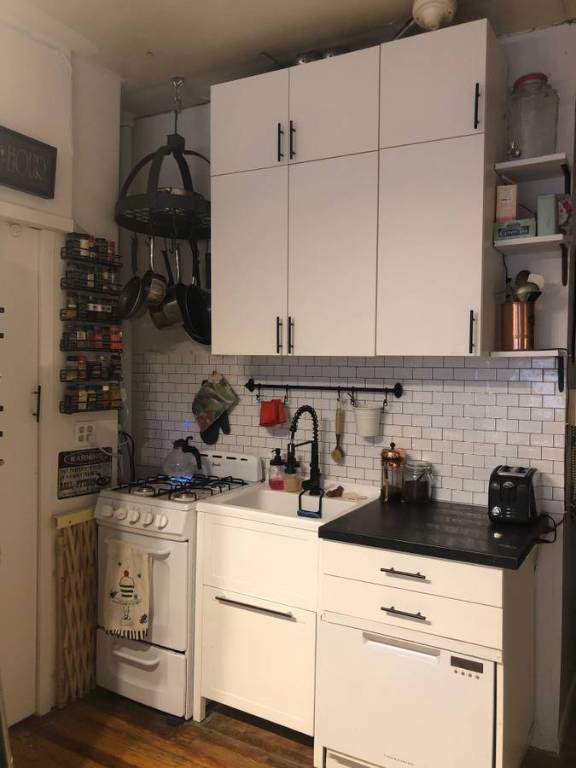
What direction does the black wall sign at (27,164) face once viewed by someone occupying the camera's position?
facing the viewer and to the right of the viewer

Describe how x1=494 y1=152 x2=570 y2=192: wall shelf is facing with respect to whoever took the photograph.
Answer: facing the viewer and to the left of the viewer

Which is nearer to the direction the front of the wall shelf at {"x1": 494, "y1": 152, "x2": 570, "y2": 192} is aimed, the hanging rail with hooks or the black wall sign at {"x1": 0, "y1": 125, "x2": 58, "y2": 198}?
the black wall sign

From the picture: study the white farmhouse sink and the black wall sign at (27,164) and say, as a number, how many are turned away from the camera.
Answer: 0

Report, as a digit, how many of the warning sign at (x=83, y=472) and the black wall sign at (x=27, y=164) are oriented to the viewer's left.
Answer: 0

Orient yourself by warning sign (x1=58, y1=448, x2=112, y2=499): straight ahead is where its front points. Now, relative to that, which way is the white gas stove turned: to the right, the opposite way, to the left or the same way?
to the right

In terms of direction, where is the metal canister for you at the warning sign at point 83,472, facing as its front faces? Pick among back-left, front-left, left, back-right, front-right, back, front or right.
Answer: front

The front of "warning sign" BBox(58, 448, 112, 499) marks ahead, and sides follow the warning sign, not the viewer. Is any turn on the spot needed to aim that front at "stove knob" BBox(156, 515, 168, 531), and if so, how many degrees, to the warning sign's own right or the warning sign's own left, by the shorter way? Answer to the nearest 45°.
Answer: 0° — it already faces it

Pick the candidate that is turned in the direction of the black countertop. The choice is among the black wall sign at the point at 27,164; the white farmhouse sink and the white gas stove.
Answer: the black wall sign

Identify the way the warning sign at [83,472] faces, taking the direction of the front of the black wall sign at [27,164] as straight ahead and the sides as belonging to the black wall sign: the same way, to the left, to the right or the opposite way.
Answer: the same way

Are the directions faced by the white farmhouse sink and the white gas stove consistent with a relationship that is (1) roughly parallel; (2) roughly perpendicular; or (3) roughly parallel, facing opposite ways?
roughly parallel

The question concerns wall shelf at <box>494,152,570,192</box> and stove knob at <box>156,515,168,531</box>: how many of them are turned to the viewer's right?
0

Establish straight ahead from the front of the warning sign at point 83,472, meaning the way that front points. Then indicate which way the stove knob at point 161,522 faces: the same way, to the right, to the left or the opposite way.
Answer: to the right

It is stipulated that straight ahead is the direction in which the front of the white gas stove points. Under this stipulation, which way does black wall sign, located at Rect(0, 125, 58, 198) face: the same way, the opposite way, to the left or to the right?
to the left

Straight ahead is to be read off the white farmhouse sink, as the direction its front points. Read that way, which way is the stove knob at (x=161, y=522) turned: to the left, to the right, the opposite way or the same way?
the same way

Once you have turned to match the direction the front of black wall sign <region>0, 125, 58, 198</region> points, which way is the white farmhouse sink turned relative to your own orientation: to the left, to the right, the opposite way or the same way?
to the right

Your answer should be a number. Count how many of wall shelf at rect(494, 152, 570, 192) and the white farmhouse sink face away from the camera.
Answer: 0
